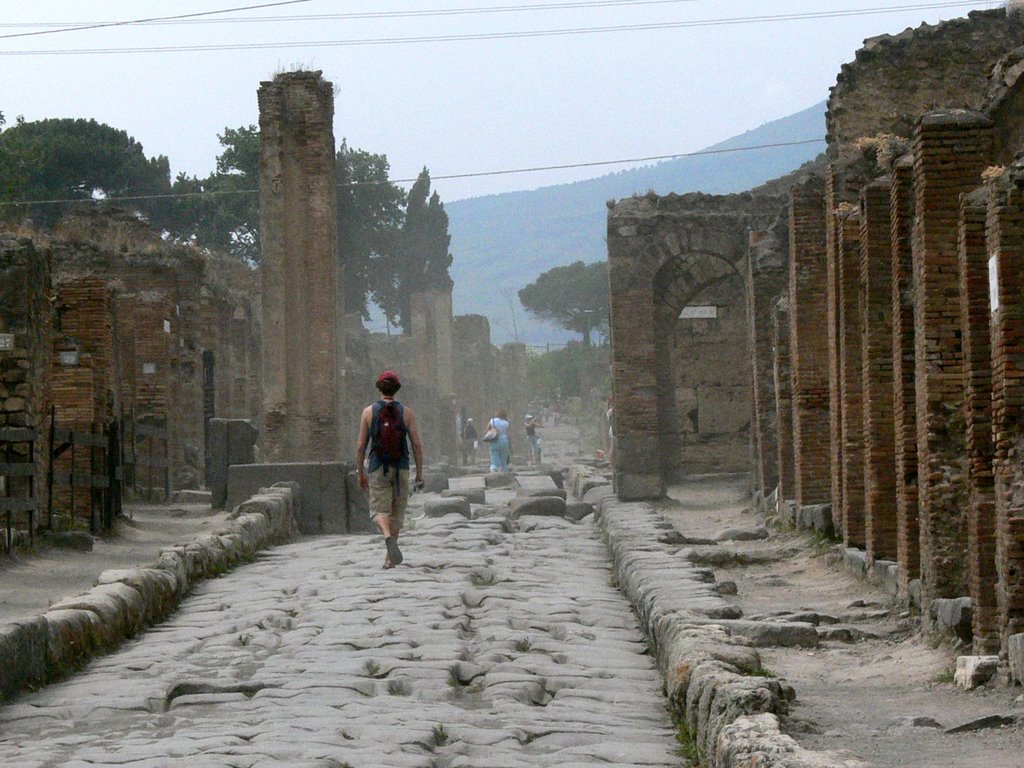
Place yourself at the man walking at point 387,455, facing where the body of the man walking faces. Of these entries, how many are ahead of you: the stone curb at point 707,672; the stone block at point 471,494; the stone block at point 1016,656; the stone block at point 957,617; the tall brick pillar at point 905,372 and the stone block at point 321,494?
2

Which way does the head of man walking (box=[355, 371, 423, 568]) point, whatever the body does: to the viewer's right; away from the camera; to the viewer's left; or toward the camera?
away from the camera

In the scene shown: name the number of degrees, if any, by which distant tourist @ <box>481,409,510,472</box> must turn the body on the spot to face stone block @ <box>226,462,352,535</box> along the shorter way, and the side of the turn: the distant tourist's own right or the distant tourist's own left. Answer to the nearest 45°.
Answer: approximately 180°

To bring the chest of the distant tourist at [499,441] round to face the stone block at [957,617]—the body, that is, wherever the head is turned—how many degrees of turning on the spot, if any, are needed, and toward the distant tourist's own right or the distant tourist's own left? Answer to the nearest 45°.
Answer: approximately 180°

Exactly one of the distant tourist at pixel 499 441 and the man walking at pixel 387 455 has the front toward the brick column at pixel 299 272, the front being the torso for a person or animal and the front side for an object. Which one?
the man walking

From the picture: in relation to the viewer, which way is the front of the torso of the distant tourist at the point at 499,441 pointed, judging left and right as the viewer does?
facing away from the viewer

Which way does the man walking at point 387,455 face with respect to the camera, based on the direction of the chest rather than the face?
away from the camera

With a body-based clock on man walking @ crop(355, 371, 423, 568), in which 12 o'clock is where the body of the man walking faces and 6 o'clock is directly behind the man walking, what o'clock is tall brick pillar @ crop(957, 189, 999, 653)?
The tall brick pillar is roughly at 5 o'clock from the man walking.

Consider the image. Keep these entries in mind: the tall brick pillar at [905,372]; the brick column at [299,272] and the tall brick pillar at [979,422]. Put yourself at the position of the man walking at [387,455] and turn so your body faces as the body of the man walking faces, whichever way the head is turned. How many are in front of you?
1

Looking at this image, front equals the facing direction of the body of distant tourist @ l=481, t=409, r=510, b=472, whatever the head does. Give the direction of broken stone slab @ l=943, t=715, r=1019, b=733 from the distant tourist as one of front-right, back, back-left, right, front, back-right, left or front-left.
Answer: back

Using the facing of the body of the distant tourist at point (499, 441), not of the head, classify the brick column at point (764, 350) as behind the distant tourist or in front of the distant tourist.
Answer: behind

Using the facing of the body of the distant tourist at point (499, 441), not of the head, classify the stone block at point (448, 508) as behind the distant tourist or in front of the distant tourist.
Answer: behind

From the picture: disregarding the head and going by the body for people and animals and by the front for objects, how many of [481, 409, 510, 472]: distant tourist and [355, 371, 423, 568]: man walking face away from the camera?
2
